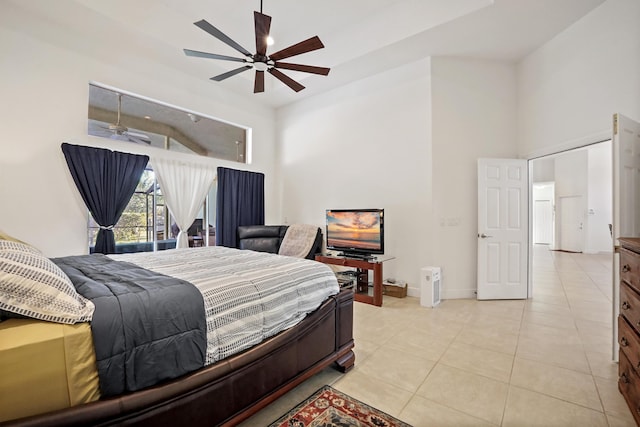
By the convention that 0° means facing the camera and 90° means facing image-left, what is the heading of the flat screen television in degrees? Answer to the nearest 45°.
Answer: approximately 45°

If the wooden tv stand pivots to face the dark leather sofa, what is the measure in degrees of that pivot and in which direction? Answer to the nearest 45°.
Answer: approximately 90° to its right

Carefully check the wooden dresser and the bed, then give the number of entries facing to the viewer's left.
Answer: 1

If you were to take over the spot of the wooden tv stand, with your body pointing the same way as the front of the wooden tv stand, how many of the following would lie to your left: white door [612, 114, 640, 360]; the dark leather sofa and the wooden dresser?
2

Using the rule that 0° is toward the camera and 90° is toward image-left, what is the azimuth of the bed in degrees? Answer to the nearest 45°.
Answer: approximately 225°

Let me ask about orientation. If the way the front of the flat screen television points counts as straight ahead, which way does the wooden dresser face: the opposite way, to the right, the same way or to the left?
to the right

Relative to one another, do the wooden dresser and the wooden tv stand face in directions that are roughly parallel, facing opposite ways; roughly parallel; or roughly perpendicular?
roughly perpendicular

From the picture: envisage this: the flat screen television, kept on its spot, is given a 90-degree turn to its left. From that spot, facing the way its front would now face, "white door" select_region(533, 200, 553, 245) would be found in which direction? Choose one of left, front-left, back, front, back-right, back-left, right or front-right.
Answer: left

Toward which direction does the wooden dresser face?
to the viewer's left
